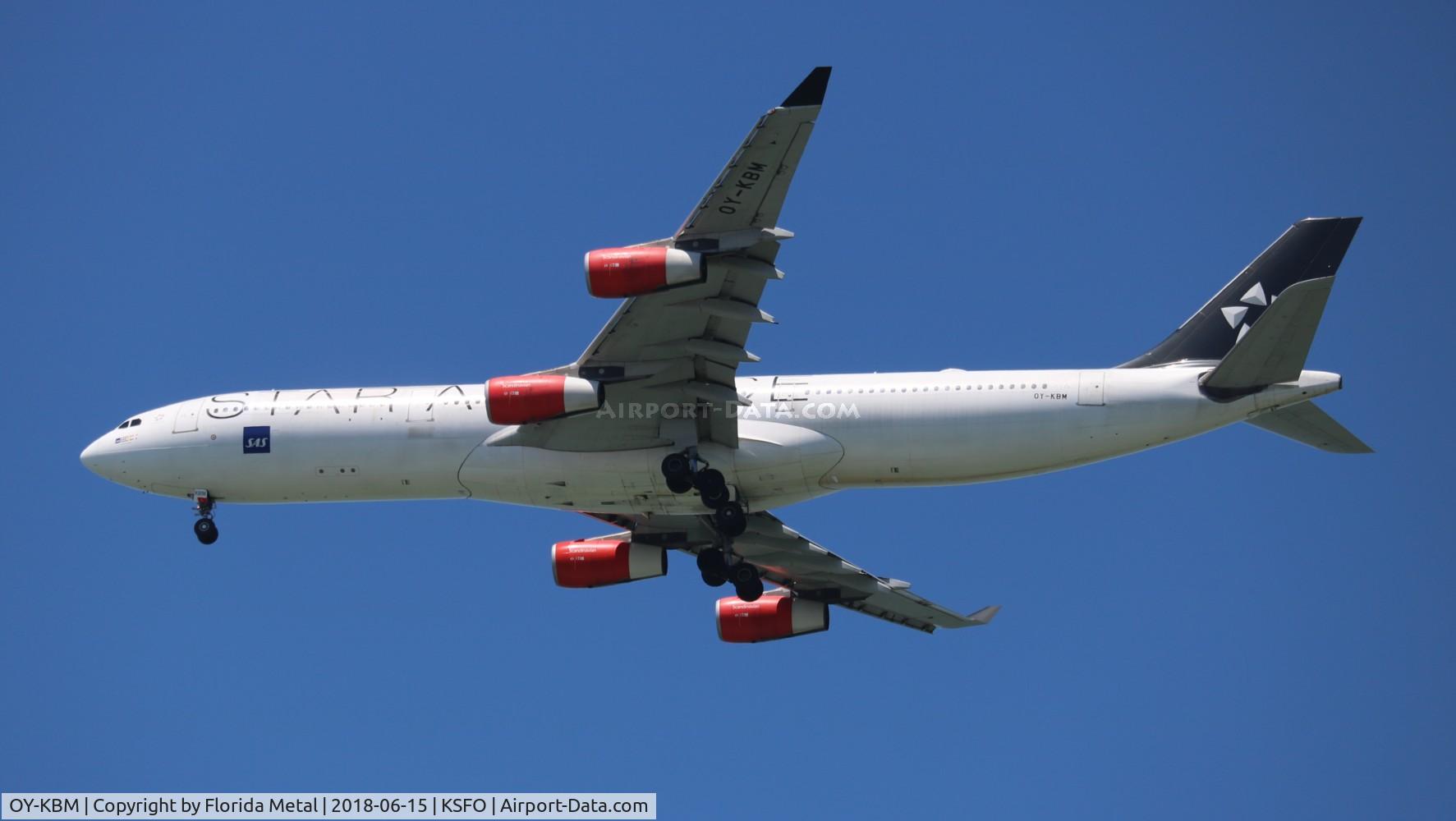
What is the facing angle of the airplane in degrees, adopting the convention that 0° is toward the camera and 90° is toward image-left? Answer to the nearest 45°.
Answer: approximately 90°
